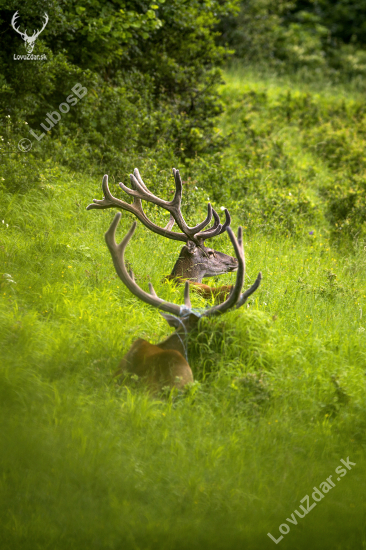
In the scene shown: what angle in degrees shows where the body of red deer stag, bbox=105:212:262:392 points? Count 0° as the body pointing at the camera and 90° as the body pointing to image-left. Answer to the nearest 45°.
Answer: approximately 225°
